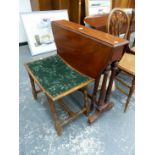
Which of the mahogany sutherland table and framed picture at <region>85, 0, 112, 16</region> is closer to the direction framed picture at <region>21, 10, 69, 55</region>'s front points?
the mahogany sutherland table

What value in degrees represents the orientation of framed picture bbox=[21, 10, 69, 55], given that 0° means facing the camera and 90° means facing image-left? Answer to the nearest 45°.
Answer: approximately 0°

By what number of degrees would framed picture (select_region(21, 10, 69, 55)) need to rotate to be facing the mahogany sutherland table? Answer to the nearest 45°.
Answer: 0° — it already faces it

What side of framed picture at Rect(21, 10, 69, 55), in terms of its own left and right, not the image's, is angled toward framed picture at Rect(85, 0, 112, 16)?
left
